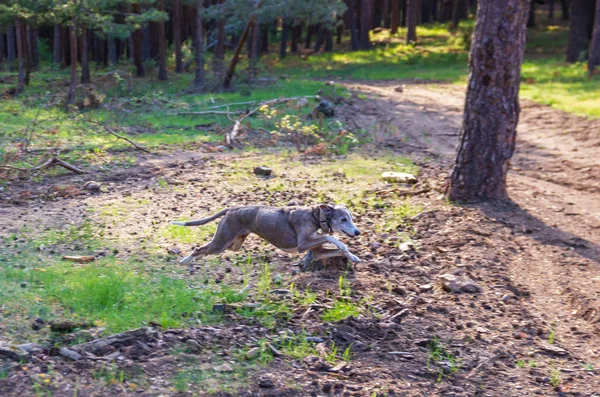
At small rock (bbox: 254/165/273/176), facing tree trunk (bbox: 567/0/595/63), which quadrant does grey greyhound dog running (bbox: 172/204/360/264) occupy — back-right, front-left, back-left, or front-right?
back-right

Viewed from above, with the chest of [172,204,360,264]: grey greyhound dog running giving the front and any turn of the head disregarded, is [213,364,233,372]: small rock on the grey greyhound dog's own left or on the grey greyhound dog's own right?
on the grey greyhound dog's own right

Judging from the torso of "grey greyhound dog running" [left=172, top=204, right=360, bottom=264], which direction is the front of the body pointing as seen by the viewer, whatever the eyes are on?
to the viewer's right

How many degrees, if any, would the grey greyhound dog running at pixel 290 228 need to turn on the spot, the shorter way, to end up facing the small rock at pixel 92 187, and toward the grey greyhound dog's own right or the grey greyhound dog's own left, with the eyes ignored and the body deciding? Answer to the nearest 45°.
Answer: approximately 135° to the grey greyhound dog's own left

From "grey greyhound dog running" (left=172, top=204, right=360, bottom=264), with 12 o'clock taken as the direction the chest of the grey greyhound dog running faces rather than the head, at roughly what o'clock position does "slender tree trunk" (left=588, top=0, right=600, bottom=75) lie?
The slender tree trunk is roughly at 10 o'clock from the grey greyhound dog running.

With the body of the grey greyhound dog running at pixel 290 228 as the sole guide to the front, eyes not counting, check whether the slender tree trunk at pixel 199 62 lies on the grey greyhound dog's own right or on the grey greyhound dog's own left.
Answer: on the grey greyhound dog's own left

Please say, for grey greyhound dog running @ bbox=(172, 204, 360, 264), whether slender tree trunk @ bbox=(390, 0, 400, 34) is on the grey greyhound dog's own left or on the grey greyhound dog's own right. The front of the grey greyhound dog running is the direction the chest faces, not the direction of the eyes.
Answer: on the grey greyhound dog's own left

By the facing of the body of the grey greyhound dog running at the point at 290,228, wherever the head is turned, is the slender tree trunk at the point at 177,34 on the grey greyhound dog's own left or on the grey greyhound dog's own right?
on the grey greyhound dog's own left

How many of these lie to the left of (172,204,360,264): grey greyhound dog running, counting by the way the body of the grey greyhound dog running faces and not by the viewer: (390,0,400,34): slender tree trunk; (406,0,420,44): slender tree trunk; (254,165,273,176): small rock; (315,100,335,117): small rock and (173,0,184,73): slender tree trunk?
5

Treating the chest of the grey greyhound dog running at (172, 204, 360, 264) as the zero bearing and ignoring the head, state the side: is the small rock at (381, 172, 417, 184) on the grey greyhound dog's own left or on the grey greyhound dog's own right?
on the grey greyhound dog's own left

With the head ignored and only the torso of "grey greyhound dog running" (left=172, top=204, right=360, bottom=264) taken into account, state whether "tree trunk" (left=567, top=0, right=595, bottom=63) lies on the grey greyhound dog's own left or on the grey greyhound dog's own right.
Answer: on the grey greyhound dog's own left

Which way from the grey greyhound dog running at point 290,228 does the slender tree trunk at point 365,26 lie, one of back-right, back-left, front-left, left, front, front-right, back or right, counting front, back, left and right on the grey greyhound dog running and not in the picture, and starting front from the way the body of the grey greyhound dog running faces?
left

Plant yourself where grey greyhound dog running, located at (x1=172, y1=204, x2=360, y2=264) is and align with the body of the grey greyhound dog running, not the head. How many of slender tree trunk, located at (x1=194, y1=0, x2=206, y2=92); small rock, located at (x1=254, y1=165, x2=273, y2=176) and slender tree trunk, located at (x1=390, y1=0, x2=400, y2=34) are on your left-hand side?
3
